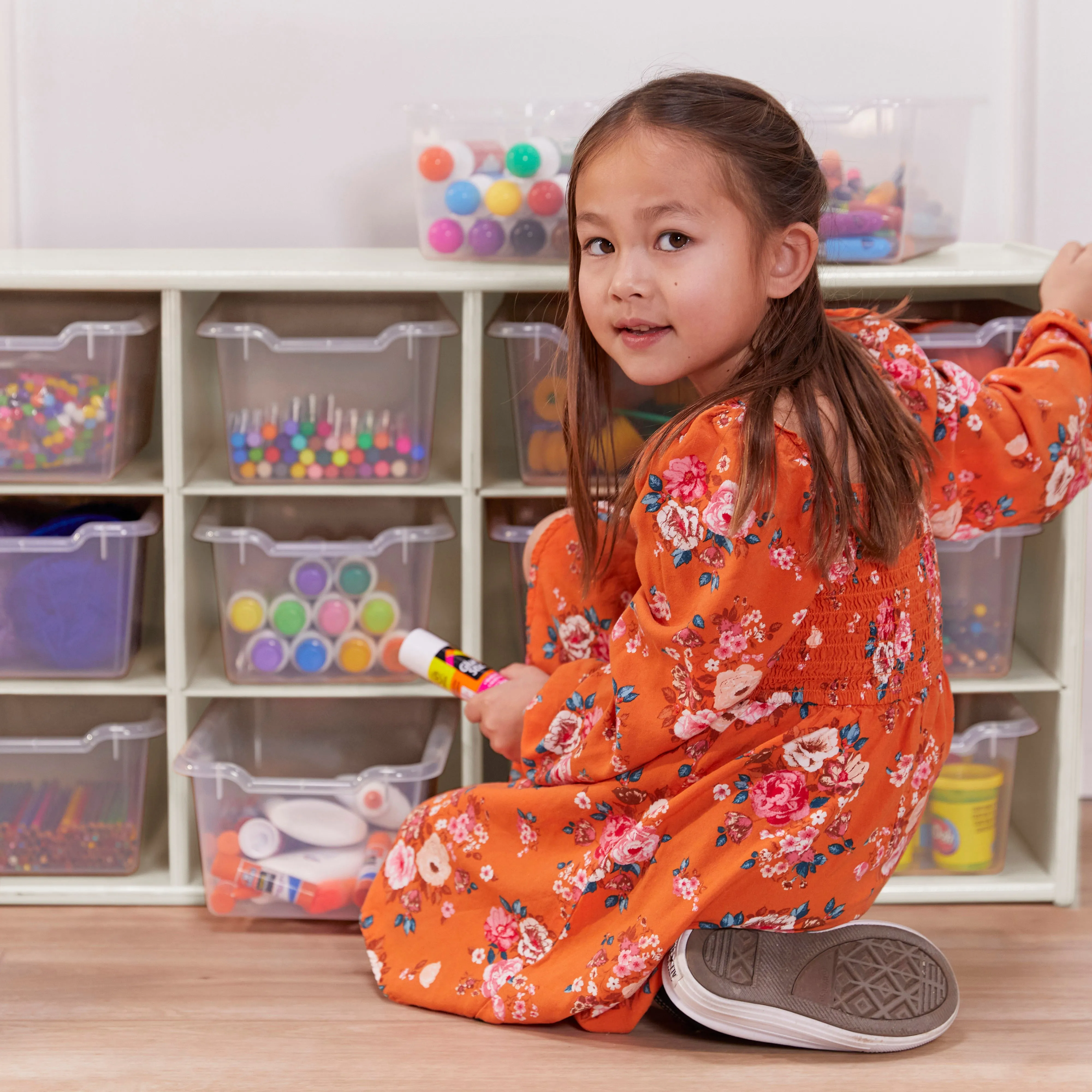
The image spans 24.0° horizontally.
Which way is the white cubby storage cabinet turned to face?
toward the camera

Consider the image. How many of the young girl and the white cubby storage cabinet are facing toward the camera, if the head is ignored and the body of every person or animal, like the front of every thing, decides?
1

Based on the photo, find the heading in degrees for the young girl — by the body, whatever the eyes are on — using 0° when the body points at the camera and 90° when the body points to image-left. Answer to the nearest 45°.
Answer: approximately 135°

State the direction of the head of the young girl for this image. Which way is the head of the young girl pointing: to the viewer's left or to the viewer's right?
to the viewer's left

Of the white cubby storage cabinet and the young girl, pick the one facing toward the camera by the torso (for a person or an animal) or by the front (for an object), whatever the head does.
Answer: the white cubby storage cabinet
